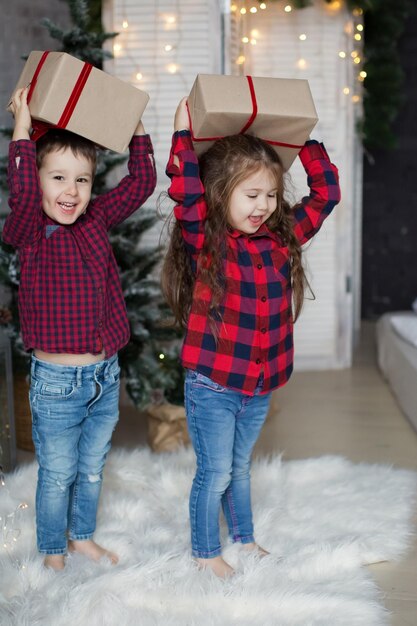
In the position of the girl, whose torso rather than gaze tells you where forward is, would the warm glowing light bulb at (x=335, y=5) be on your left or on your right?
on your left

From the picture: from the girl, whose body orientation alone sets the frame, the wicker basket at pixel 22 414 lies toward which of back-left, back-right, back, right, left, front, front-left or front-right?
back

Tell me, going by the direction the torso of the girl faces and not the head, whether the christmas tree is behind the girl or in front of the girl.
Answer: behind

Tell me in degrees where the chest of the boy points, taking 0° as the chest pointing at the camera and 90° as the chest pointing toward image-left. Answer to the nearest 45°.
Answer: approximately 315°

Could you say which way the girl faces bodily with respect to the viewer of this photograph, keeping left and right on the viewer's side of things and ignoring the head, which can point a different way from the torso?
facing the viewer and to the right of the viewer

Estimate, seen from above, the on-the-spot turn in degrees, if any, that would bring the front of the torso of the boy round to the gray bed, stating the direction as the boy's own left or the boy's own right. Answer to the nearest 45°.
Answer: approximately 90° to the boy's own left

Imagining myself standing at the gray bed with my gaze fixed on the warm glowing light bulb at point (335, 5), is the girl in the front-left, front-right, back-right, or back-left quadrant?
back-left

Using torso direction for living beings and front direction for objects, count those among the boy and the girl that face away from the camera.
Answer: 0

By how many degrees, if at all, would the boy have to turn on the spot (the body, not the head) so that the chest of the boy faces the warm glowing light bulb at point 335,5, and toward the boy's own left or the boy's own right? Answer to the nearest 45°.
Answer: approximately 90° to the boy's own left

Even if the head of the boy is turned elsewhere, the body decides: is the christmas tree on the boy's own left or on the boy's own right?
on the boy's own left
